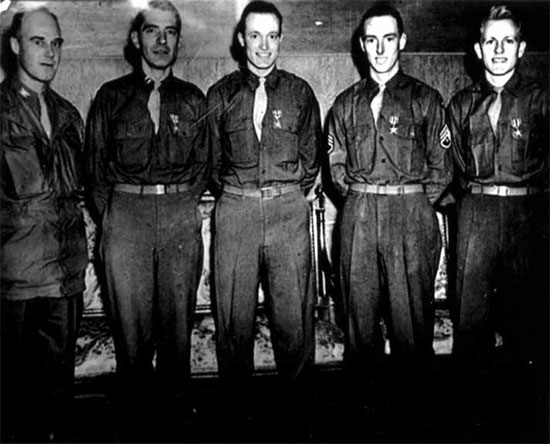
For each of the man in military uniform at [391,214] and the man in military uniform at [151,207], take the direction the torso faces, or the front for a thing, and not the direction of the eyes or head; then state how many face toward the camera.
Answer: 2

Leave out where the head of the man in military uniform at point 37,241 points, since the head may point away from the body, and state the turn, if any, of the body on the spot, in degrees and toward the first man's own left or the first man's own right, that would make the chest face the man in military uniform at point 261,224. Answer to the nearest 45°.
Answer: approximately 45° to the first man's own left

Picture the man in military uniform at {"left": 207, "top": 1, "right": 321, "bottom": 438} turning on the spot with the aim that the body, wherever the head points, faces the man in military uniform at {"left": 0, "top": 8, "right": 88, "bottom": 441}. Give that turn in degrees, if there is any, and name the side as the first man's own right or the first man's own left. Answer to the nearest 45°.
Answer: approximately 90° to the first man's own right

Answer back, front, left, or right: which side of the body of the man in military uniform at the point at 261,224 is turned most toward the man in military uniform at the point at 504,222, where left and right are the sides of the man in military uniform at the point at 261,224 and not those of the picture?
left

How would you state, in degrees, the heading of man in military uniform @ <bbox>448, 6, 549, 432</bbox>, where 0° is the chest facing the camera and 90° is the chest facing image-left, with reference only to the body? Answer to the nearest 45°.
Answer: approximately 0°

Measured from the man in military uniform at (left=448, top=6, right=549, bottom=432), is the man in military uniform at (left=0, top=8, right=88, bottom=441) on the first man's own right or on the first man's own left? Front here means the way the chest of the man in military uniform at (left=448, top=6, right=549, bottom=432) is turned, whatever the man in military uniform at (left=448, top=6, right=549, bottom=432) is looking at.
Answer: on the first man's own right

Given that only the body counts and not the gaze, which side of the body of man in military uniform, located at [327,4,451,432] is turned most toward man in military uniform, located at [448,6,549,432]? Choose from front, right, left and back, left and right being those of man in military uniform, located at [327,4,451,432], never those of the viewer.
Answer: left

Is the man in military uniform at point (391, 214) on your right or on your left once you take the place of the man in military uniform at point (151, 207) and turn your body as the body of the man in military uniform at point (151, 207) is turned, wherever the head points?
on your left

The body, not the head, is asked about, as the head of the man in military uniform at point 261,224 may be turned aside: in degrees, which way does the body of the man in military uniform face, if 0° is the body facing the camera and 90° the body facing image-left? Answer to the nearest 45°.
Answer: approximately 0°
